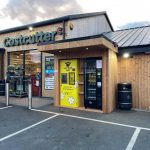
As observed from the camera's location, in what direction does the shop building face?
facing the viewer and to the left of the viewer
